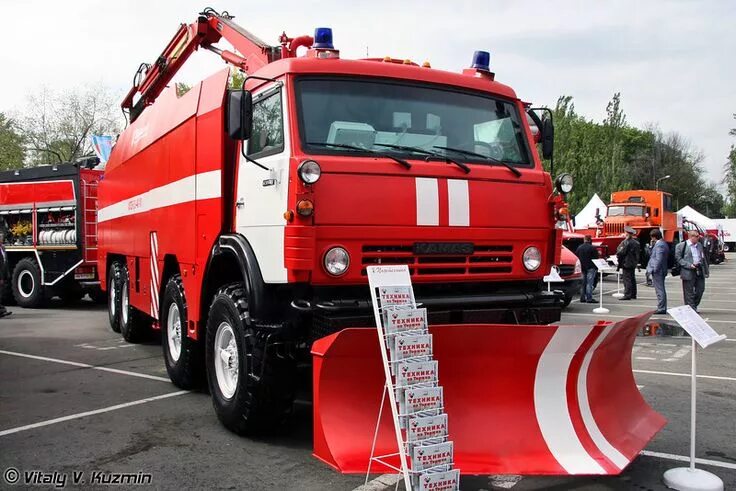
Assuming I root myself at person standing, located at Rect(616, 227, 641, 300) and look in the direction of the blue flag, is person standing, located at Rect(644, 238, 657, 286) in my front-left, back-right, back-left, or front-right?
back-right

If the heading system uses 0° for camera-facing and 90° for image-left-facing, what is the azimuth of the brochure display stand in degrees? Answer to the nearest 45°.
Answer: approximately 315°

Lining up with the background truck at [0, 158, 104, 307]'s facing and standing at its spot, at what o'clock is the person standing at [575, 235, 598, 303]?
The person standing is roughly at 5 o'clock from the background truck.

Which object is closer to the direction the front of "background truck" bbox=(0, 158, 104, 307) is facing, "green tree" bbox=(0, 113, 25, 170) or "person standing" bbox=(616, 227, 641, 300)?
the green tree

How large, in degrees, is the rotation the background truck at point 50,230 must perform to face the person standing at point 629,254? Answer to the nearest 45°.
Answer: approximately 135° to its right

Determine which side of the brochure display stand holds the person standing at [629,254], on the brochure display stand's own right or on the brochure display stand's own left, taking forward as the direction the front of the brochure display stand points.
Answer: on the brochure display stand's own left

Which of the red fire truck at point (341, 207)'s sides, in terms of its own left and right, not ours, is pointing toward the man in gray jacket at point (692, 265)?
left

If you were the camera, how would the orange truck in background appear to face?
facing the viewer and to the left of the viewer

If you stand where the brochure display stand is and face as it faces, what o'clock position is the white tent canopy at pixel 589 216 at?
The white tent canopy is roughly at 8 o'clock from the brochure display stand.

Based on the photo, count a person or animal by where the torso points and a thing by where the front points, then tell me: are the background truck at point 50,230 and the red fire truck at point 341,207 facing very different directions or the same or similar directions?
very different directions

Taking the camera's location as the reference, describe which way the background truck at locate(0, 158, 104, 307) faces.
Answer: facing away from the viewer and to the left of the viewer

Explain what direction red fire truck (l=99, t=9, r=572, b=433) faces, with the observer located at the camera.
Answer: facing the viewer and to the right of the viewer

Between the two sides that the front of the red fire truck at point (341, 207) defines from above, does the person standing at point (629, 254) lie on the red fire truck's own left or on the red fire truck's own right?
on the red fire truck's own left

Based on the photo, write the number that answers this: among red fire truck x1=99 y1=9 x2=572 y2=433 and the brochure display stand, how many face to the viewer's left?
0
